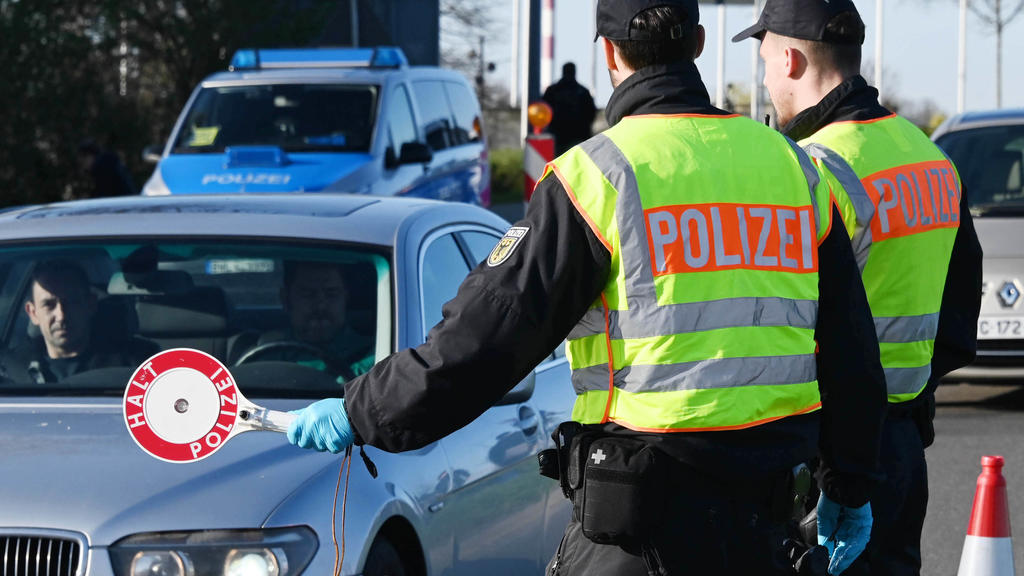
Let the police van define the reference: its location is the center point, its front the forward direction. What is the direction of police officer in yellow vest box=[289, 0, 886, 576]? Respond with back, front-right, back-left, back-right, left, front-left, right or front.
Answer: front-left

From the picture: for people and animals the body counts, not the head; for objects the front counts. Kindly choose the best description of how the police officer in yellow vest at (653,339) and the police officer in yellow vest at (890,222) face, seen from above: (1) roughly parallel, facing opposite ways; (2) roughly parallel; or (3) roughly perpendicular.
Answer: roughly parallel

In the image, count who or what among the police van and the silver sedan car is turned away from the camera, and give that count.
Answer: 0

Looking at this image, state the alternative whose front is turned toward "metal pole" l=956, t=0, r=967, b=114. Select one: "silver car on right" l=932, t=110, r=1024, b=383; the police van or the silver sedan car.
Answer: the silver car on right

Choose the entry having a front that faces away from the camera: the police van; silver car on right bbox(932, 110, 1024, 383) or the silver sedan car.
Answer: the silver car on right

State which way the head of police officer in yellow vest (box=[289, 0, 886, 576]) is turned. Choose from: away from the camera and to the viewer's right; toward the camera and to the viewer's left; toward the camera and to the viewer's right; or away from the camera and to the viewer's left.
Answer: away from the camera and to the viewer's left

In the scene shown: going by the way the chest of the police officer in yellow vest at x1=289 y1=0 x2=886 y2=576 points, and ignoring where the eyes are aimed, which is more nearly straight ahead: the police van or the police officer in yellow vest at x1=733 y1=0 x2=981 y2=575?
the police van

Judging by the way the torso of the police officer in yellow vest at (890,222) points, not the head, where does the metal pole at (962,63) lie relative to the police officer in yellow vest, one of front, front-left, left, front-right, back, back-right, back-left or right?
front-right

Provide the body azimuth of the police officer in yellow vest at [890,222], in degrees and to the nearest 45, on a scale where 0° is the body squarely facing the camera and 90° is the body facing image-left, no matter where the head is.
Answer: approximately 135°

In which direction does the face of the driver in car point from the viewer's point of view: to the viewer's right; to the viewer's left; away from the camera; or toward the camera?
toward the camera

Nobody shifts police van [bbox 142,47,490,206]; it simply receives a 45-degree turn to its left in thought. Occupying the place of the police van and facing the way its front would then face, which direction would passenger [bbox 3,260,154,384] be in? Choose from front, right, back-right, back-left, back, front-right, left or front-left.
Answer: front

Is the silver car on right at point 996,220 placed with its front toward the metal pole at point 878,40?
no
